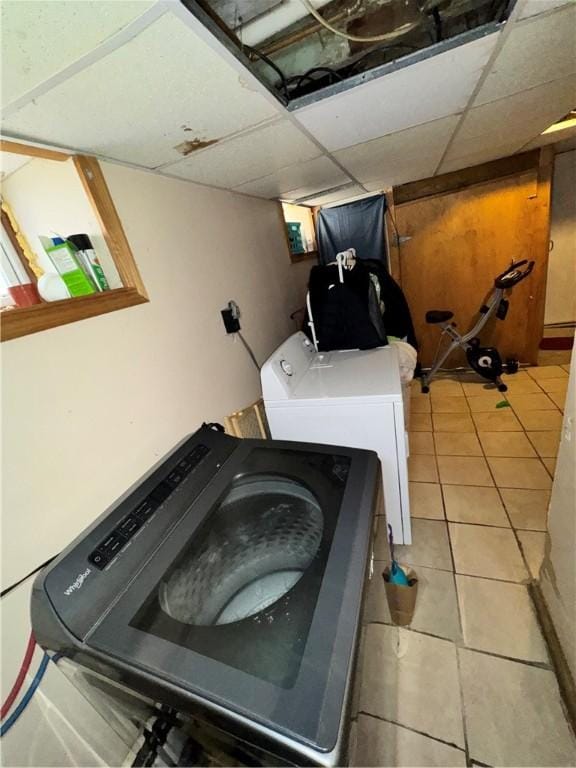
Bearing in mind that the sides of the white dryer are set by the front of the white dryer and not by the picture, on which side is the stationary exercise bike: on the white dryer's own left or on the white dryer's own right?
on the white dryer's own left

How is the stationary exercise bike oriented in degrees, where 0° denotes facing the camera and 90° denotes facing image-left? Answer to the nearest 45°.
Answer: approximately 270°

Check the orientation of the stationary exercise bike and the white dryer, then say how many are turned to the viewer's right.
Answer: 2

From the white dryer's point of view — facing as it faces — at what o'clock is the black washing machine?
The black washing machine is roughly at 4 o'clock from the white dryer.

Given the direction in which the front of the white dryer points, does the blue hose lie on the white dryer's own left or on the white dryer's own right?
on the white dryer's own right

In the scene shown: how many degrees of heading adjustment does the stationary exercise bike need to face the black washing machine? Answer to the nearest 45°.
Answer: approximately 90° to its right

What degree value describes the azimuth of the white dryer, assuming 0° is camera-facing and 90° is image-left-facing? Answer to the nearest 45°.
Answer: approximately 270°
